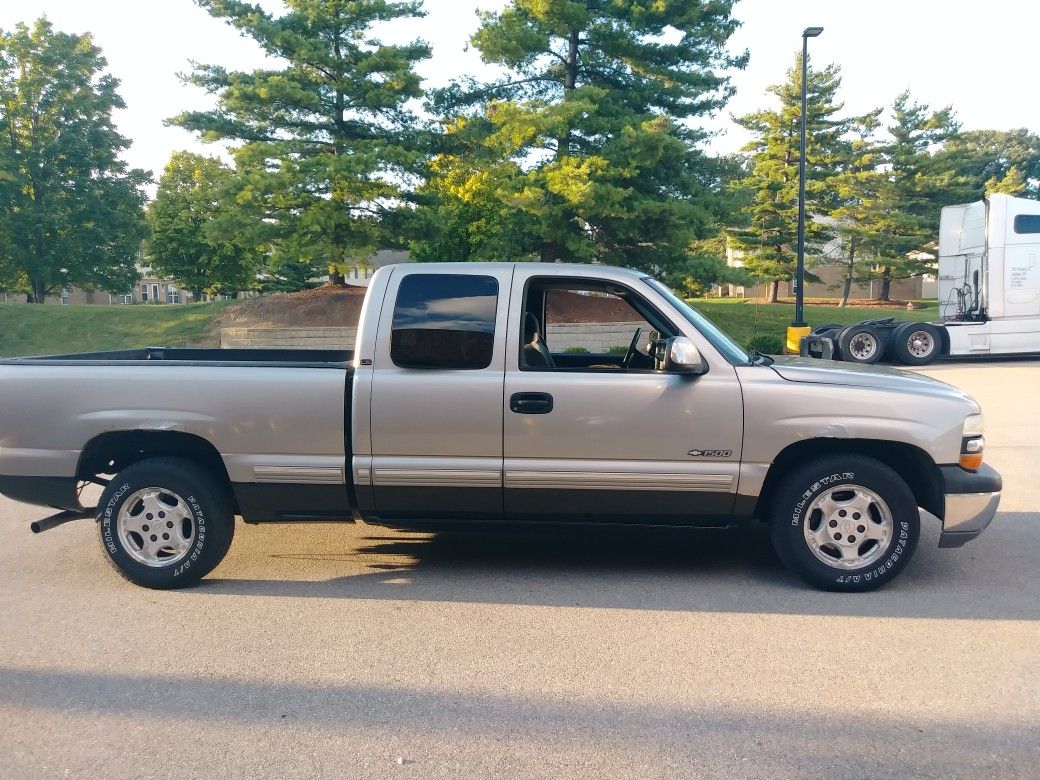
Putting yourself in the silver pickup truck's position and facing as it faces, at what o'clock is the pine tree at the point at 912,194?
The pine tree is roughly at 10 o'clock from the silver pickup truck.

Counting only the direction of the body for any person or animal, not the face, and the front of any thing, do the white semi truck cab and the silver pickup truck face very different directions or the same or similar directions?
same or similar directions

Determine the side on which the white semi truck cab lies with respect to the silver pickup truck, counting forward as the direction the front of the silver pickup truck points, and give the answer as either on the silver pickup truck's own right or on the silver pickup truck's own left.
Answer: on the silver pickup truck's own left

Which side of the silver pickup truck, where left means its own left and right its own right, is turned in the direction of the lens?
right

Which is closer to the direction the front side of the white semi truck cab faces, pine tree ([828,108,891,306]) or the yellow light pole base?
the pine tree

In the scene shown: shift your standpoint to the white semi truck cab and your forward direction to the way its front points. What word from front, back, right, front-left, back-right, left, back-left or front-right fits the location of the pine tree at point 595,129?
back-left

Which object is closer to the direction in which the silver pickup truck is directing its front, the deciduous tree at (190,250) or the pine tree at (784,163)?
the pine tree

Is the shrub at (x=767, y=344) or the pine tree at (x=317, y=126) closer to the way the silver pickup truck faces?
the shrub

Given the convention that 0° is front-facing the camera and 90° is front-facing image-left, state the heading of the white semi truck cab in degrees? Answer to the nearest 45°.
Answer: approximately 225°

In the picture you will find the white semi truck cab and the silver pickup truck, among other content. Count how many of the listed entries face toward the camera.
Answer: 0

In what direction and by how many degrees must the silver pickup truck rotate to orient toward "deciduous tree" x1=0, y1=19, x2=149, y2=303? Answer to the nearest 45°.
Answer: approximately 135° to its left

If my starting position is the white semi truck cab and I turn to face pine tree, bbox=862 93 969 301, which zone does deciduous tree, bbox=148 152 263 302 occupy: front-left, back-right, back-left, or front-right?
front-left

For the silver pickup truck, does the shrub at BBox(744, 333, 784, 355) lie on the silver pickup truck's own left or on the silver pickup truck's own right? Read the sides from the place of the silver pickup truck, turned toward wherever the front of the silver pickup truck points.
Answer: on the silver pickup truck's own left
